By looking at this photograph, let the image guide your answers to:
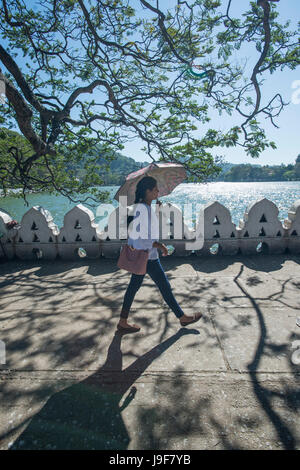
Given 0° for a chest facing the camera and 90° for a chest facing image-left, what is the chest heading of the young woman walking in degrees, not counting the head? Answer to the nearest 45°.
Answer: approximately 270°

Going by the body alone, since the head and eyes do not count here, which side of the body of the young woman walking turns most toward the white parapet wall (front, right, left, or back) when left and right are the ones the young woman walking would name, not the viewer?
left

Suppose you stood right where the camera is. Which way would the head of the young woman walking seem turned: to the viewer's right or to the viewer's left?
to the viewer's right
